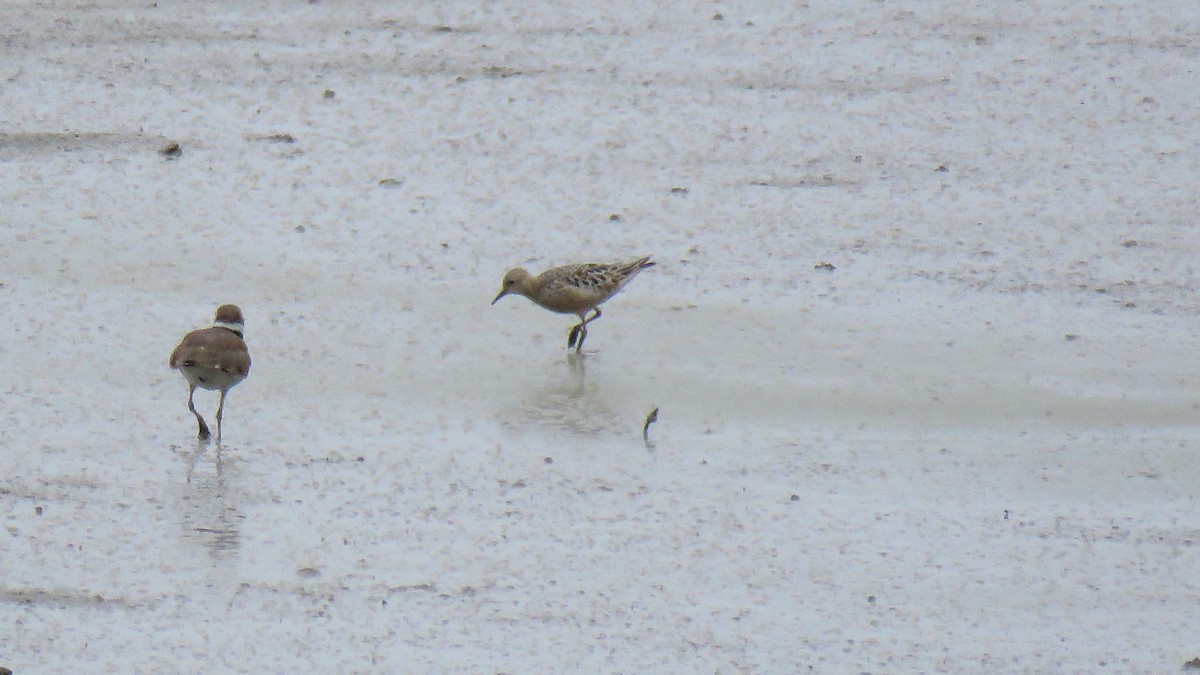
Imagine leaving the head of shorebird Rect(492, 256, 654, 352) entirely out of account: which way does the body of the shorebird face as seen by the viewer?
to the viewer's left

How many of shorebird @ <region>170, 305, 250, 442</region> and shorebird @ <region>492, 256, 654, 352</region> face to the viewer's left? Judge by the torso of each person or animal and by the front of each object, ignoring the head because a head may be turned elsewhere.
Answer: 1

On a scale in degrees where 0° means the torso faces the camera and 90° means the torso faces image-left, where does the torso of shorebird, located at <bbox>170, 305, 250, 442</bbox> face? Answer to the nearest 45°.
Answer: approximately 225°

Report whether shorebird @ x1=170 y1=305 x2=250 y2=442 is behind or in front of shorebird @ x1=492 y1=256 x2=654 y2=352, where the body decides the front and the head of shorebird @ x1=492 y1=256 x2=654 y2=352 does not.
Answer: in front

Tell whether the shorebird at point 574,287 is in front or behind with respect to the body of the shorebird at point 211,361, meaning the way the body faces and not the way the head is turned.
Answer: in front
